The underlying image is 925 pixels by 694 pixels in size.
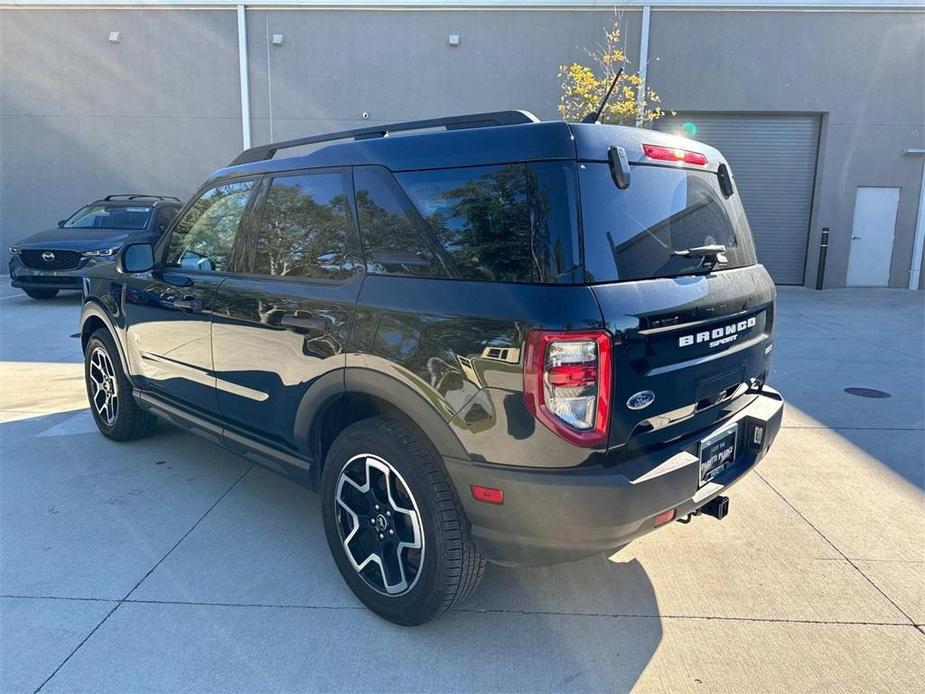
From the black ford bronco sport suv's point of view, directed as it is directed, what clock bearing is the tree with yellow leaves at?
The tree with yellow leaves is roughly at 2 o'clock from the black ford bronco sport suv.

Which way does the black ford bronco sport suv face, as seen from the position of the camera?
facing away from the viewer and to the left of the viewer
